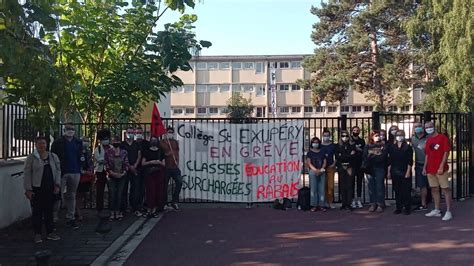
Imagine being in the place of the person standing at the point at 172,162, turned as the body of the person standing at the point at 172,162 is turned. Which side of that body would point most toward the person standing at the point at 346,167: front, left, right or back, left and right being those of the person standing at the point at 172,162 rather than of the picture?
left

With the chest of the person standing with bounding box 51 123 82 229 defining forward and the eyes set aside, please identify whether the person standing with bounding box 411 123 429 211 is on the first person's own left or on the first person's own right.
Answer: on the first person's own left

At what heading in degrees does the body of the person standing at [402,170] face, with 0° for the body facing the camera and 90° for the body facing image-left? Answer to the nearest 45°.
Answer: approximately 0°

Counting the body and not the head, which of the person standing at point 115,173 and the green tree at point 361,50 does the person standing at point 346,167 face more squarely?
the person standing

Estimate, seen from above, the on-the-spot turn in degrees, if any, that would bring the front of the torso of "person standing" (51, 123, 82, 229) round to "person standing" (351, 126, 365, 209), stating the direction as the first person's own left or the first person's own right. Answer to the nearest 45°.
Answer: approximately 90° to the first person's own left

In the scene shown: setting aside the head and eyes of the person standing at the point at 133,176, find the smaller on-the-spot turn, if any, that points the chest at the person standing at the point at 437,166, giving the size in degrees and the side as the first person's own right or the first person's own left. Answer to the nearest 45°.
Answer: approximately 90° to the first person's own left

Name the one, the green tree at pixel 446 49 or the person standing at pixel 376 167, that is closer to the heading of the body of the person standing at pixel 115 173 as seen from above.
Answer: the person standing

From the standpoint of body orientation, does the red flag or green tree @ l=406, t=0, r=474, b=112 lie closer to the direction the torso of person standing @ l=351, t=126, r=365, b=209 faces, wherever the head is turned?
the red flag

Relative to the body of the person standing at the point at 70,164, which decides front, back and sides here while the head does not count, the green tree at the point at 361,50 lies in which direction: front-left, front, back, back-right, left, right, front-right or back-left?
back-left
